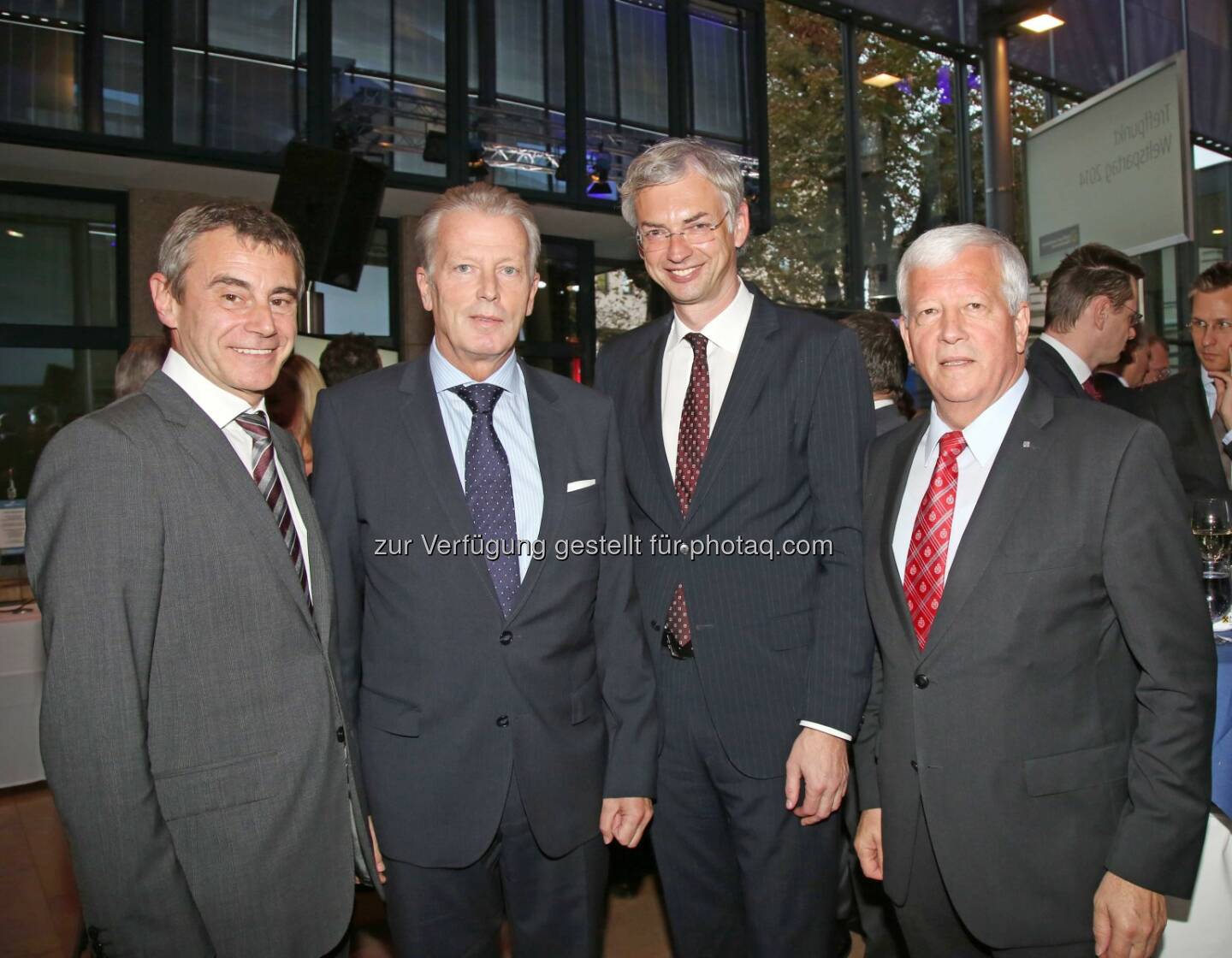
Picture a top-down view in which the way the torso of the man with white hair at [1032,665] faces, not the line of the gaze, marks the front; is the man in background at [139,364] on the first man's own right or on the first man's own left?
on the first man's own right

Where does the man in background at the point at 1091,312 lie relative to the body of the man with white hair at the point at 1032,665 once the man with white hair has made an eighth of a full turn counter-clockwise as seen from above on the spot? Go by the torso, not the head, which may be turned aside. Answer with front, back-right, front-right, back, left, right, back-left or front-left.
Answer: back

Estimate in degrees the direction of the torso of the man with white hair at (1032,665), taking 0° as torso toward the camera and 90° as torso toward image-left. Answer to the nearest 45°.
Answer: approximately 45°

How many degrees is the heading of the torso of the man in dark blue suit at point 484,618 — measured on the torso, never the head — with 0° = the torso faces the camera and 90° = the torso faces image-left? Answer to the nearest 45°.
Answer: approximately 0°

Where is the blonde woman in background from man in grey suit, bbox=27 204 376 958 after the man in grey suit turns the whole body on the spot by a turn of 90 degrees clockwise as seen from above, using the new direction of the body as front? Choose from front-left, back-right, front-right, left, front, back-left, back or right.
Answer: back-right

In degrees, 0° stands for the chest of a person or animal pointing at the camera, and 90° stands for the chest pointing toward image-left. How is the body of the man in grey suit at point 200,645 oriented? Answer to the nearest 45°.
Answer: approximately 315°

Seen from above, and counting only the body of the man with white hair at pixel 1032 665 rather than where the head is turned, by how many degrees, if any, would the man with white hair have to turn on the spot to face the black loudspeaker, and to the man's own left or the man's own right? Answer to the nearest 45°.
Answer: approximately 90° to the man's own right
